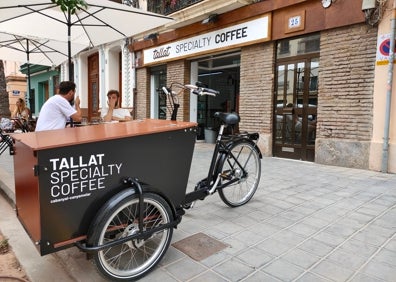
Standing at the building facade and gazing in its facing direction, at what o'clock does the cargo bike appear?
The cargo bike is roughly at 11 o'clock from the building facade.

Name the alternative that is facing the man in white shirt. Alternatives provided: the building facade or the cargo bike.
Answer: the building facade

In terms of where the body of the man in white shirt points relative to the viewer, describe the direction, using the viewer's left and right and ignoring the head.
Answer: facing away from the viewer and to the right of the viewer

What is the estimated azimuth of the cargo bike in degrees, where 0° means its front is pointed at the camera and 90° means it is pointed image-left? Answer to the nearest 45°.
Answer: approximately 45°

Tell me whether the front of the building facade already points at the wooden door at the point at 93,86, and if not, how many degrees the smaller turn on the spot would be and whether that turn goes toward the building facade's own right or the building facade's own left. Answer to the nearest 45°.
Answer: approximately 90° to the building facade's own right

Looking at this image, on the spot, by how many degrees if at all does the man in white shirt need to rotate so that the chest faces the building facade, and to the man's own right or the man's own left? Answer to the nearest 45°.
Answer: approximately 45° to the man's own right

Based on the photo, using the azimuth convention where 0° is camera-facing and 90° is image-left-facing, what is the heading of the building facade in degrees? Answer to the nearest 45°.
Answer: approximately 45°
